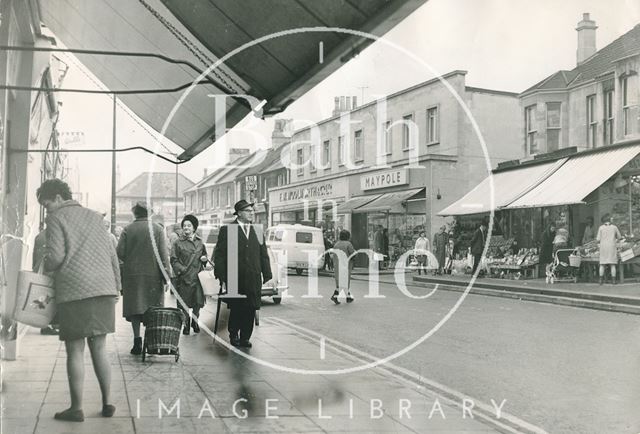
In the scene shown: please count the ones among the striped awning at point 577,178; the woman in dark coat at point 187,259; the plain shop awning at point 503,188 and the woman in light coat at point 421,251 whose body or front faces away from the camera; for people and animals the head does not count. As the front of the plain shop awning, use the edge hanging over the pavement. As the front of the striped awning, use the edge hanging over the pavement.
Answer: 0

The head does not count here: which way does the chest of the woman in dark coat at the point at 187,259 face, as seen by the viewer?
toward the camera

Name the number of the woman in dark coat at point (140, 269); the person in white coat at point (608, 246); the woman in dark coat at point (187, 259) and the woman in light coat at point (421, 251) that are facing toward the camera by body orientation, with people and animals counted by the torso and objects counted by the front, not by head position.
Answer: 2

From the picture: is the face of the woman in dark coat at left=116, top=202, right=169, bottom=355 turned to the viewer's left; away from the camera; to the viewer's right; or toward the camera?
away from the camera

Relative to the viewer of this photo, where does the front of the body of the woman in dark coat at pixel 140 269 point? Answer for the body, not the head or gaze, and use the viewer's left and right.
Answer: facing away from the viewer

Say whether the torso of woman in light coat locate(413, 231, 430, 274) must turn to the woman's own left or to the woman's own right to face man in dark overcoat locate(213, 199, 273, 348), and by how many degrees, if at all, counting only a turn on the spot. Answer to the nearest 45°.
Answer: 0° — they already face them

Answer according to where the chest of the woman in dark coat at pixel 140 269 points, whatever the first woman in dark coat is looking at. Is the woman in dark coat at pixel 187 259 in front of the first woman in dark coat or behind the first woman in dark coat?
in front

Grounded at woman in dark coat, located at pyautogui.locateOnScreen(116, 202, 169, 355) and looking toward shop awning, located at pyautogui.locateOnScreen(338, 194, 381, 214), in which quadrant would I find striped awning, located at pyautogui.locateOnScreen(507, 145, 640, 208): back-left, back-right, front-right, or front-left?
front-right

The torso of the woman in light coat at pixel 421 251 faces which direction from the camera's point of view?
toward the camera

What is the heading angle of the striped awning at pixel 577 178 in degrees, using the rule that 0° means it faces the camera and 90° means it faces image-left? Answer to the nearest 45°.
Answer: approximately 45°

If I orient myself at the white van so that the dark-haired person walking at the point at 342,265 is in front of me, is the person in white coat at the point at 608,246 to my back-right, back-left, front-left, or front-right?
front-left

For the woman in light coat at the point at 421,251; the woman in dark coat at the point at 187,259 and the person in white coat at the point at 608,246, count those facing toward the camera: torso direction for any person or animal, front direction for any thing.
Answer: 2

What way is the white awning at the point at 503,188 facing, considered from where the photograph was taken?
facing the viewer and to the left of the viewer
